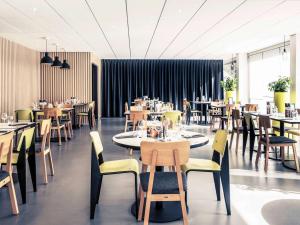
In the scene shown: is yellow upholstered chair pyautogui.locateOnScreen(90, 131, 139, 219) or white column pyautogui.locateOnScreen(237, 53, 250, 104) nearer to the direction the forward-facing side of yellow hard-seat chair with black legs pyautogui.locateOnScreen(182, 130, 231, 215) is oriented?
the yellow upholstered chair

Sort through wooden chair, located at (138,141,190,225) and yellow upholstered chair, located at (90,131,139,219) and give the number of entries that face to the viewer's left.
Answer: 0

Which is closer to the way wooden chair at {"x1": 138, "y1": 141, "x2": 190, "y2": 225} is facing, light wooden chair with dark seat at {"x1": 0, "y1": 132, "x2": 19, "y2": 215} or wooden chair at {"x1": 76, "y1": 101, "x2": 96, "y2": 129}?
the wooden chair at {"x1": 76, "y1": 101, "x2": 96, "y2": 129}

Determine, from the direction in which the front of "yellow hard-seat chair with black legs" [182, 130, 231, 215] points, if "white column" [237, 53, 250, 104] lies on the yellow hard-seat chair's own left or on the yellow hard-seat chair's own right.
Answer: on the yellow hard-seat chair's own right

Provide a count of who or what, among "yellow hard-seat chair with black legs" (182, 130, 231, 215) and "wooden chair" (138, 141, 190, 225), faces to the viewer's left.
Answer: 1

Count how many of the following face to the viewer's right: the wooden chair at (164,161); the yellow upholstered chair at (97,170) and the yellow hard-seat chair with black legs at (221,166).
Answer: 1

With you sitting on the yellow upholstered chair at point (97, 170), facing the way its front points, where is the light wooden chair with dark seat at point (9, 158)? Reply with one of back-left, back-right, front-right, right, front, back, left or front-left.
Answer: back

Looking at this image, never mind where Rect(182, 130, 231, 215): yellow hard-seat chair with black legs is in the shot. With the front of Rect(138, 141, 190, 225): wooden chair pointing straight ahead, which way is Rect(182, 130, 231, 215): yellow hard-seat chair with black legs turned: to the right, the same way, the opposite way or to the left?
to the left

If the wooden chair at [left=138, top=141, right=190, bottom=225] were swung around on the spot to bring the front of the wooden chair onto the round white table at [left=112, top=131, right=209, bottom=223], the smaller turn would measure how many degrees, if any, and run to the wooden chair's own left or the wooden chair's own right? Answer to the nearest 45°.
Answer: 0° — it already faces it

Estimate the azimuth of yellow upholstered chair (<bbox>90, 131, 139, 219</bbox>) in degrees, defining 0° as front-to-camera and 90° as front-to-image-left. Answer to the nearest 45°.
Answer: approximately 270°

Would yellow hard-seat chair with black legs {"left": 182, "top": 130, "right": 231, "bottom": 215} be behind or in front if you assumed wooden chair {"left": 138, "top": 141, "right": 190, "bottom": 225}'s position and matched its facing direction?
in front

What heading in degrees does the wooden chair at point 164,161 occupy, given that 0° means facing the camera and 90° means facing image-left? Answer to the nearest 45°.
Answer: approximately 180°

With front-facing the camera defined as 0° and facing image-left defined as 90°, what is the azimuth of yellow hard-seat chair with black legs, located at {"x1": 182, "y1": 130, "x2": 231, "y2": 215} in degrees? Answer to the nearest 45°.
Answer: approximately 90°

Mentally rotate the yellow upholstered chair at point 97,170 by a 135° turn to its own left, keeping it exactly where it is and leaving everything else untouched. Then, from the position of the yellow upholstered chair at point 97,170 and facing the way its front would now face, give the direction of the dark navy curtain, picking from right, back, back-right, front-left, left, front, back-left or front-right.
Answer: front-right
